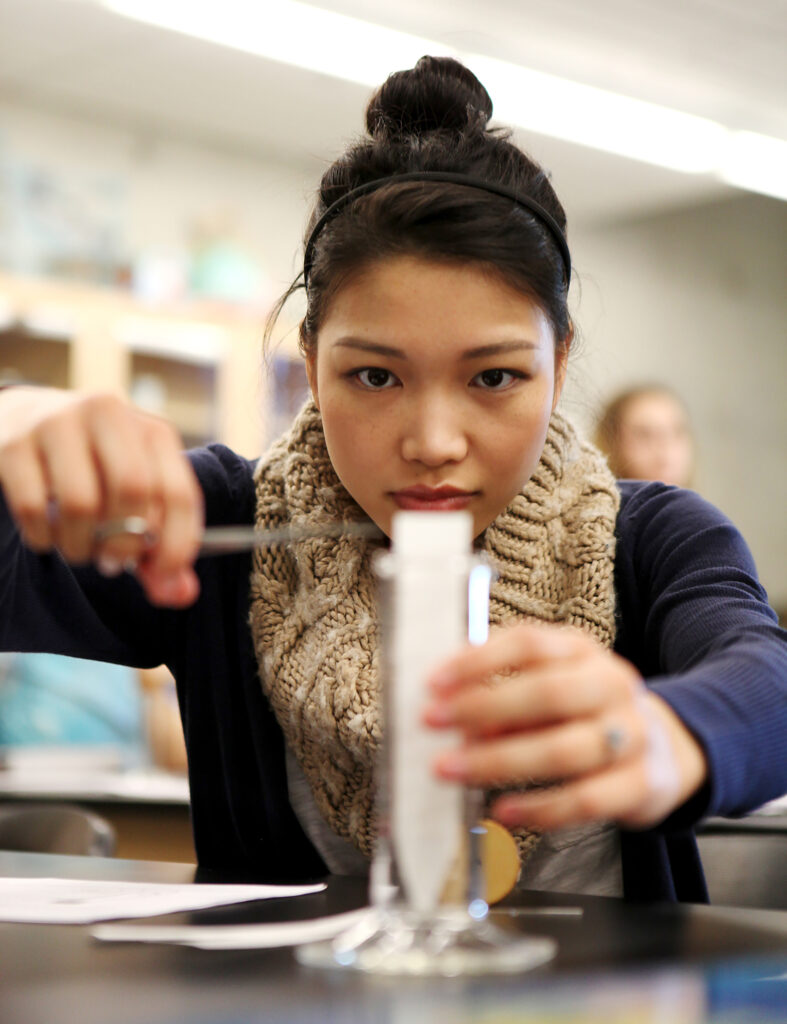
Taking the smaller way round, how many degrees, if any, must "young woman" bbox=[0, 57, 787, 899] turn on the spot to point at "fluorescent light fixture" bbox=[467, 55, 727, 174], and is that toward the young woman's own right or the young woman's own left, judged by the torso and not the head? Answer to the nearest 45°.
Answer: approximately 180°

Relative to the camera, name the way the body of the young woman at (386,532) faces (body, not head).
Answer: toward the camera

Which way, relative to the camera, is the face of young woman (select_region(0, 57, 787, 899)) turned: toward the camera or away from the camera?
toward the camera

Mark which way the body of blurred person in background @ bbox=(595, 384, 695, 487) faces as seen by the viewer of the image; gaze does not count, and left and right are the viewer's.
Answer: facing the viewer and to the right of the viewer

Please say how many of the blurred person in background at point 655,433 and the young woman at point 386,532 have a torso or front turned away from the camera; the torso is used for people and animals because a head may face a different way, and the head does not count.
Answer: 0

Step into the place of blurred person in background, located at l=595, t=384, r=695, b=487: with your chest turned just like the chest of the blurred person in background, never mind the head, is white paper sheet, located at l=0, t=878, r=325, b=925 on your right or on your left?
on your right

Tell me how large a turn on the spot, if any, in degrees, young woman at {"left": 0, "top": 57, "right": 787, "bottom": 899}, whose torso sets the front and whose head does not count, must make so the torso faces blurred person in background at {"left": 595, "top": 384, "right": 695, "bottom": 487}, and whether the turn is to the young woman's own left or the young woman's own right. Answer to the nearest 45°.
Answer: approximately 180°
